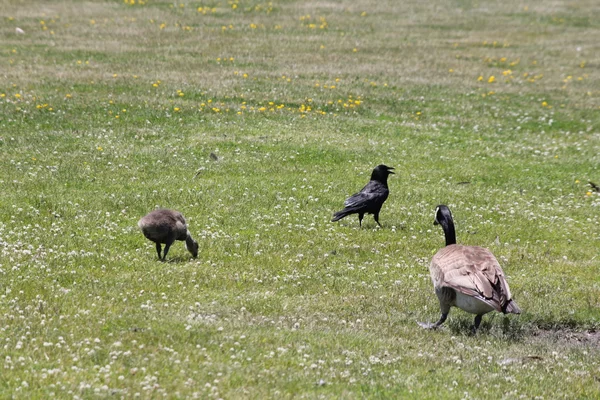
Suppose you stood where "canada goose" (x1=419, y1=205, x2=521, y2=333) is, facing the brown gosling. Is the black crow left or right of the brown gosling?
right

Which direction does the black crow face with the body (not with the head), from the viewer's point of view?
to the viewer's right

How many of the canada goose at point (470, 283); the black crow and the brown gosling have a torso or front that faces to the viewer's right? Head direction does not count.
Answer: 2

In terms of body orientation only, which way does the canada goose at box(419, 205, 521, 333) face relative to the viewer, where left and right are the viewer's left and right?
facing away from the viewer and to the left of the viewer

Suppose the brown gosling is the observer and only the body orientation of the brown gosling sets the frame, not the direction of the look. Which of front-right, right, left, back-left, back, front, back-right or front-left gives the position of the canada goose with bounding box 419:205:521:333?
front-right

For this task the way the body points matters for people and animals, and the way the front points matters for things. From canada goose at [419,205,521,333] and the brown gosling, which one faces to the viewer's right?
the brown gosling

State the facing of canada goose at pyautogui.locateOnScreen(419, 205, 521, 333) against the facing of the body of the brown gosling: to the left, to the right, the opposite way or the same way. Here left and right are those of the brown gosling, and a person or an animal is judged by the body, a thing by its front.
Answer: to the left

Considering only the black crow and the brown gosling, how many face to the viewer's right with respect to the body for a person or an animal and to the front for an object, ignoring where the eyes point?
2

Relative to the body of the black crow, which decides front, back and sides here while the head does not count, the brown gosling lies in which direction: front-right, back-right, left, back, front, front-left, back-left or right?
back-right

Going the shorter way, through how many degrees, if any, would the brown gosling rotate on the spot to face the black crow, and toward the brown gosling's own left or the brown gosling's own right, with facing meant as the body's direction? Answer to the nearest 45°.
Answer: approximately 45° to the brown gosling's own left

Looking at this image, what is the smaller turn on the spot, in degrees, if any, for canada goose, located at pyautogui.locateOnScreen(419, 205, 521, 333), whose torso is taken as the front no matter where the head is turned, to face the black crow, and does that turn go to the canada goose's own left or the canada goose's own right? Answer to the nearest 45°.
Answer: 0° — it already faces it

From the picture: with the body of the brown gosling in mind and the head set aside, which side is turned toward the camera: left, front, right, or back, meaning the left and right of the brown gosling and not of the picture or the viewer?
right
